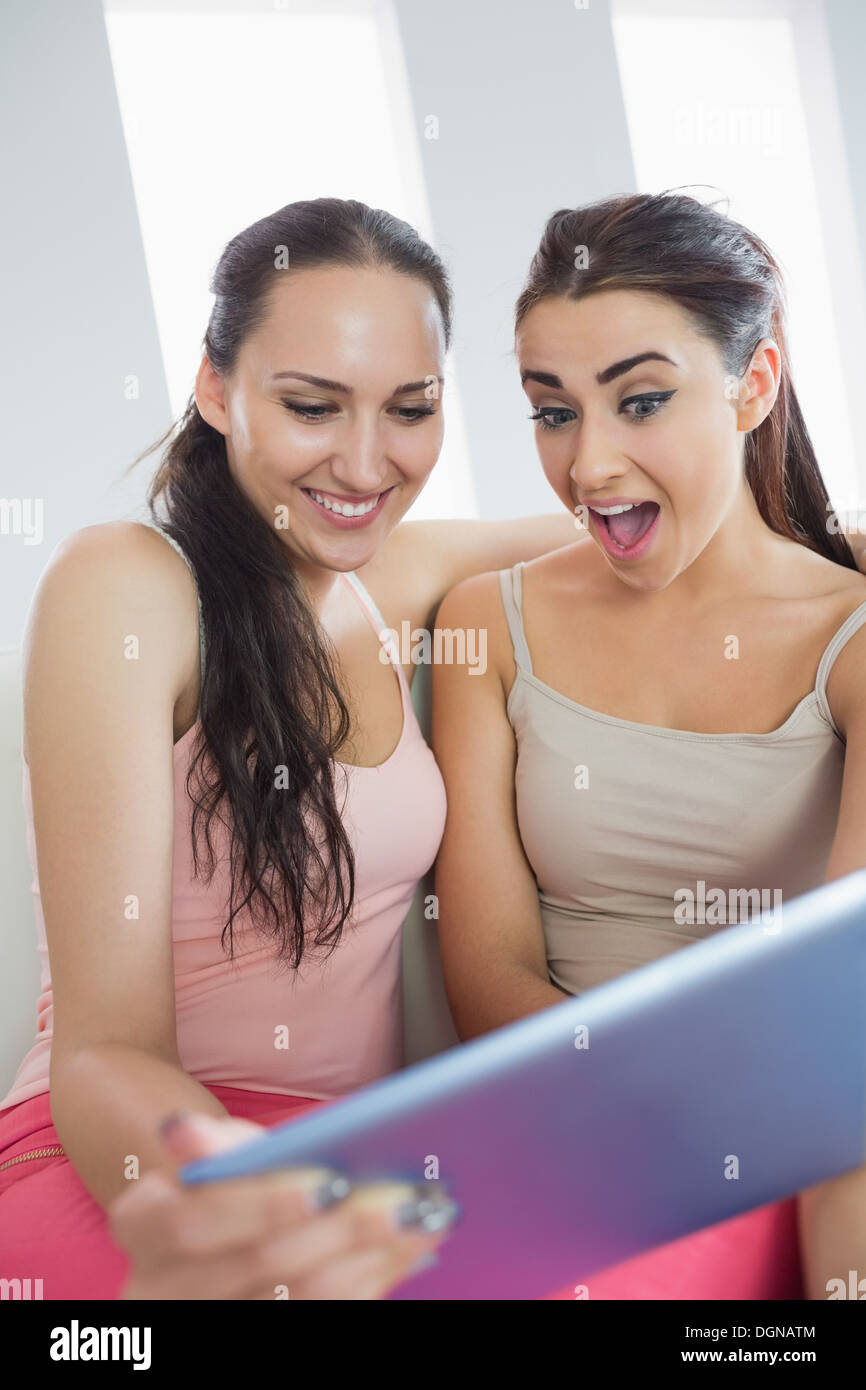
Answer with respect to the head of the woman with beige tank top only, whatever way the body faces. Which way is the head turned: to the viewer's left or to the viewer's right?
to the viewer's left

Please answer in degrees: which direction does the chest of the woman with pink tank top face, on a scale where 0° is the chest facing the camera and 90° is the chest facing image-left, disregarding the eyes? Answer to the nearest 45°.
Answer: approximately 315°
